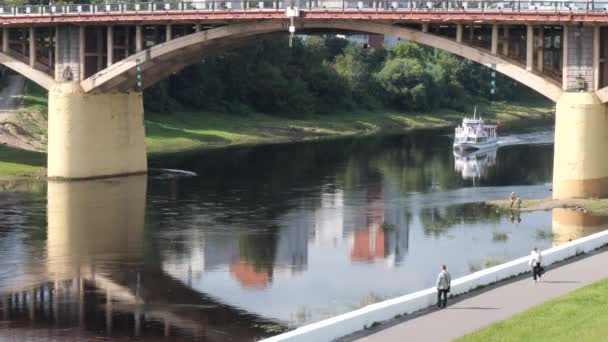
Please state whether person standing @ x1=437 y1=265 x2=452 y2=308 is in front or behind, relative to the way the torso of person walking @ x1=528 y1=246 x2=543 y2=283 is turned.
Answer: in front

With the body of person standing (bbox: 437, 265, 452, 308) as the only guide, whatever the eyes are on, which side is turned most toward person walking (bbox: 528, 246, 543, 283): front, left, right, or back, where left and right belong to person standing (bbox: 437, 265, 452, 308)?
front

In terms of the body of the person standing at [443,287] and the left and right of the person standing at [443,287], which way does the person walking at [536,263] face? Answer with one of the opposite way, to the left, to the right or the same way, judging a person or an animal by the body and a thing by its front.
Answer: the opposite way

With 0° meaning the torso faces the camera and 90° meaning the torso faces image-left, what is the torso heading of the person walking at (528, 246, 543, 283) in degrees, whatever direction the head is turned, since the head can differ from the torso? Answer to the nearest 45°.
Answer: approximately 45°

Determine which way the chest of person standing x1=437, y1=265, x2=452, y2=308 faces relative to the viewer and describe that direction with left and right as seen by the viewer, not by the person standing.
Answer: facing away from the viewer and to the right of the viewer
